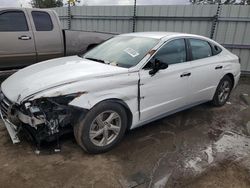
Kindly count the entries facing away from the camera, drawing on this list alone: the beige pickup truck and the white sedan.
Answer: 0

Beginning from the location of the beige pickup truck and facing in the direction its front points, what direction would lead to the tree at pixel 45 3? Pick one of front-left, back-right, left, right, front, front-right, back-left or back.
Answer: right

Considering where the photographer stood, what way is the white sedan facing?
facing the viewer and to the left of the viewer

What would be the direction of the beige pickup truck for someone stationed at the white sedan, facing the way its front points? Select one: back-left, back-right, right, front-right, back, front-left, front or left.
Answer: right

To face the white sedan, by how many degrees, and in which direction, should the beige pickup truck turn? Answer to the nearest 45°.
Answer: approximately 90° to its left

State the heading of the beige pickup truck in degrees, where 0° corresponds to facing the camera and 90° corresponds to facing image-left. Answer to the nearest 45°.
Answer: approximately 90°

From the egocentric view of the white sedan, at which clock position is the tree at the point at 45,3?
The tree is roughly at 4 o'clock from the white sedan.

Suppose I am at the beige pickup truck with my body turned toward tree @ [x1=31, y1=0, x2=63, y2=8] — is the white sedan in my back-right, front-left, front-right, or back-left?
back-right

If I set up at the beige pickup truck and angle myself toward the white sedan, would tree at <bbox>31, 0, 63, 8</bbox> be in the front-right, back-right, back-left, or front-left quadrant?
back-left
